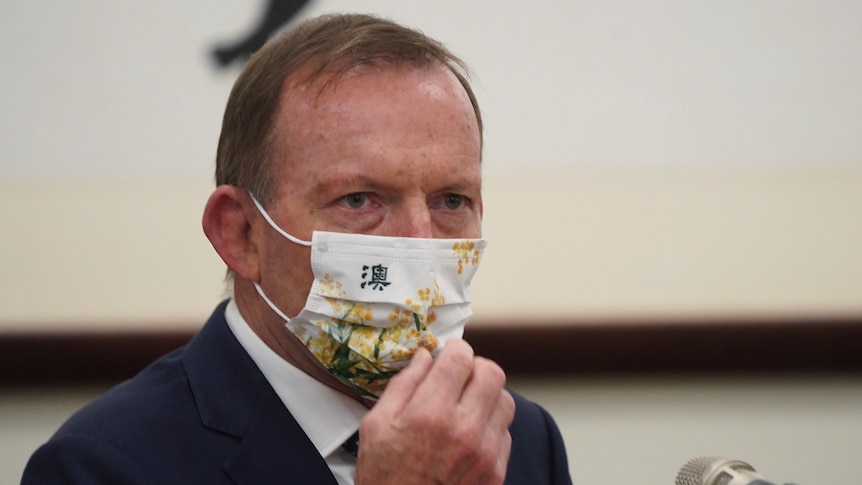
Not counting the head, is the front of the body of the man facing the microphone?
yes

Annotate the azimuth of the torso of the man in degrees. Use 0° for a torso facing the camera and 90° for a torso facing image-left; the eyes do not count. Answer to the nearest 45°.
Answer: approximately 315°

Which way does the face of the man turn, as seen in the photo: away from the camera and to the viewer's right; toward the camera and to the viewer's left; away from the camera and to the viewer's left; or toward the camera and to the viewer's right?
toward the camera and to the viewer's right
